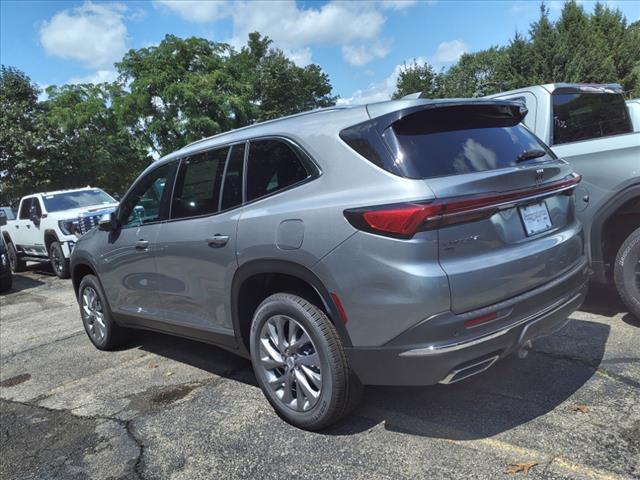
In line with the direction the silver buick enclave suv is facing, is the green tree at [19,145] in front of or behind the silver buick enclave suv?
in front

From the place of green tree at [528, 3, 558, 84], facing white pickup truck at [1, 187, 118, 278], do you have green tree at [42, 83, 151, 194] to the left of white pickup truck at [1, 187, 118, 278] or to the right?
right

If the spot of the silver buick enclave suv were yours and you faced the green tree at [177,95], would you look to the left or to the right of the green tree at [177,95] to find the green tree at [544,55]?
right

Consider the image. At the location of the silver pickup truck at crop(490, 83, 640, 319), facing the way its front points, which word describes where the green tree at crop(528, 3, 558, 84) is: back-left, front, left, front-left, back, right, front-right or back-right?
front-right

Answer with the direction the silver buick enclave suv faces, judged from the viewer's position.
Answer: facing away from the viewer and to the left of the viewer

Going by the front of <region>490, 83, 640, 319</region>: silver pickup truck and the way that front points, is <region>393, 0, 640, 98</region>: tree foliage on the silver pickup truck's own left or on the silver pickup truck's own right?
on the silver pickup truck's own right

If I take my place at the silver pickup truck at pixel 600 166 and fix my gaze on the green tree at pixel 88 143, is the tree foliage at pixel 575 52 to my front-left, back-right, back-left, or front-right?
front-right

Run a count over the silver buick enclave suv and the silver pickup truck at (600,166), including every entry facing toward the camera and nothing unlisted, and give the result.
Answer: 0

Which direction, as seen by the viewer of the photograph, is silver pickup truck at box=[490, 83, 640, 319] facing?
facing away from the viewer and to the left of the viewer

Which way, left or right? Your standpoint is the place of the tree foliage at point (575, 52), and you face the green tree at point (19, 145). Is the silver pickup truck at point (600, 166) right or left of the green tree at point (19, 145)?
left

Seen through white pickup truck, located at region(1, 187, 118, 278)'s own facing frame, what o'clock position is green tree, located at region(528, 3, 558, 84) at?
The green tree is roughly at 10 o'clock from the white pickup truck.

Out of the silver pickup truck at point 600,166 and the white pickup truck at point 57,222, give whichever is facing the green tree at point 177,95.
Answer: the silver pickup truck at point 600,166

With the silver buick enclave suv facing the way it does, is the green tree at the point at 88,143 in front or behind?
in front

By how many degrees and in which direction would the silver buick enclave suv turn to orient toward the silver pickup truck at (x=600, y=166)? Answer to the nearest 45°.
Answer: approximately 90° to its right

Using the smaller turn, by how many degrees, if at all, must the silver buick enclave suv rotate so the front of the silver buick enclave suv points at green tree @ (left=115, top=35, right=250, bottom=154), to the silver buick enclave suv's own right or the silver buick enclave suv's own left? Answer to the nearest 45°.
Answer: approximately 45° to the silver buick enclave suv's own right

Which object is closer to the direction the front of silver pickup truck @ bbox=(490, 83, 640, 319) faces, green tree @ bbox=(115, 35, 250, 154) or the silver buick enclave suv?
the green tree

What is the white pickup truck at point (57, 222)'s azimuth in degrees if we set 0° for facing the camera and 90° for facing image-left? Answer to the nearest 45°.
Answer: approximately 315°

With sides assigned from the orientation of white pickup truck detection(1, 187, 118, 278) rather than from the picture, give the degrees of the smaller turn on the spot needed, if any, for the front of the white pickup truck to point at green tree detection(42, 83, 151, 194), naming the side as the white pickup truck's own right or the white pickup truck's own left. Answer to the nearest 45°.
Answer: approximately 135° to the white pickup truck's own left

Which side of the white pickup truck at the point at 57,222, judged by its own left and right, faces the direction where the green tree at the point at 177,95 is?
left

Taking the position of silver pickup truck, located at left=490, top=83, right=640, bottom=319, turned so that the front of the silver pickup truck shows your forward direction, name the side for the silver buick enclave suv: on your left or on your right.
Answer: on your left
